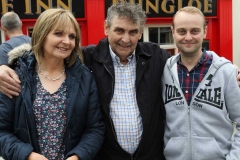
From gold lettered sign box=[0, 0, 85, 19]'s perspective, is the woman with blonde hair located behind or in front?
in front

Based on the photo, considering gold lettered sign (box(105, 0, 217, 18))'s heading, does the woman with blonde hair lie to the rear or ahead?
ahead

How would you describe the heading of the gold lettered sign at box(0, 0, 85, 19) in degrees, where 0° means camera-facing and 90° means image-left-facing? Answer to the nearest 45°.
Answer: approximately 0°

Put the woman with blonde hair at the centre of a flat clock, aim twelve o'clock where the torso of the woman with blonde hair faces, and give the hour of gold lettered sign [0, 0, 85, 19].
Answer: The gold lettered sign is roughly at 6 o'clock from the woman with blonde hair.

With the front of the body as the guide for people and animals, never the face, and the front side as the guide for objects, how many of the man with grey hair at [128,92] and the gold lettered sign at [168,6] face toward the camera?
2

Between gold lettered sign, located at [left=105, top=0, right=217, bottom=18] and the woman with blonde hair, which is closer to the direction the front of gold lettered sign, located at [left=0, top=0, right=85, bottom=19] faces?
the woman with blonde hair

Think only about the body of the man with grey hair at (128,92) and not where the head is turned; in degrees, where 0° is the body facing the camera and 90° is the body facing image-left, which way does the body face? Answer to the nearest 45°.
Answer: approximately 0°
